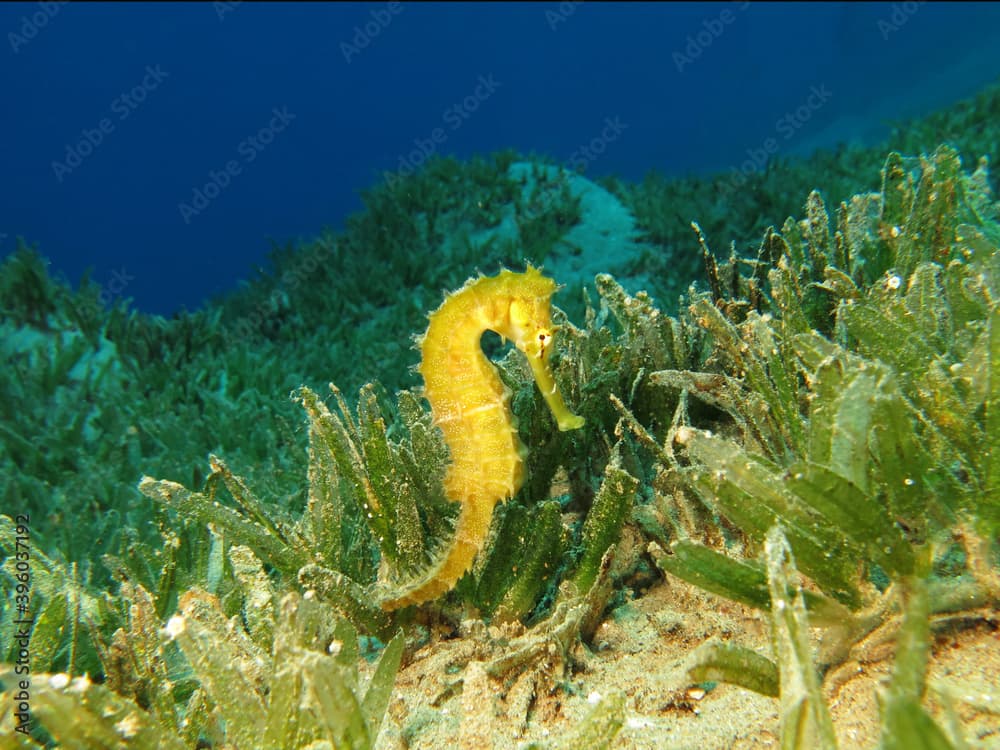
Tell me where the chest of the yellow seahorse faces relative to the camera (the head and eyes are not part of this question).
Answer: to the viewer's right
